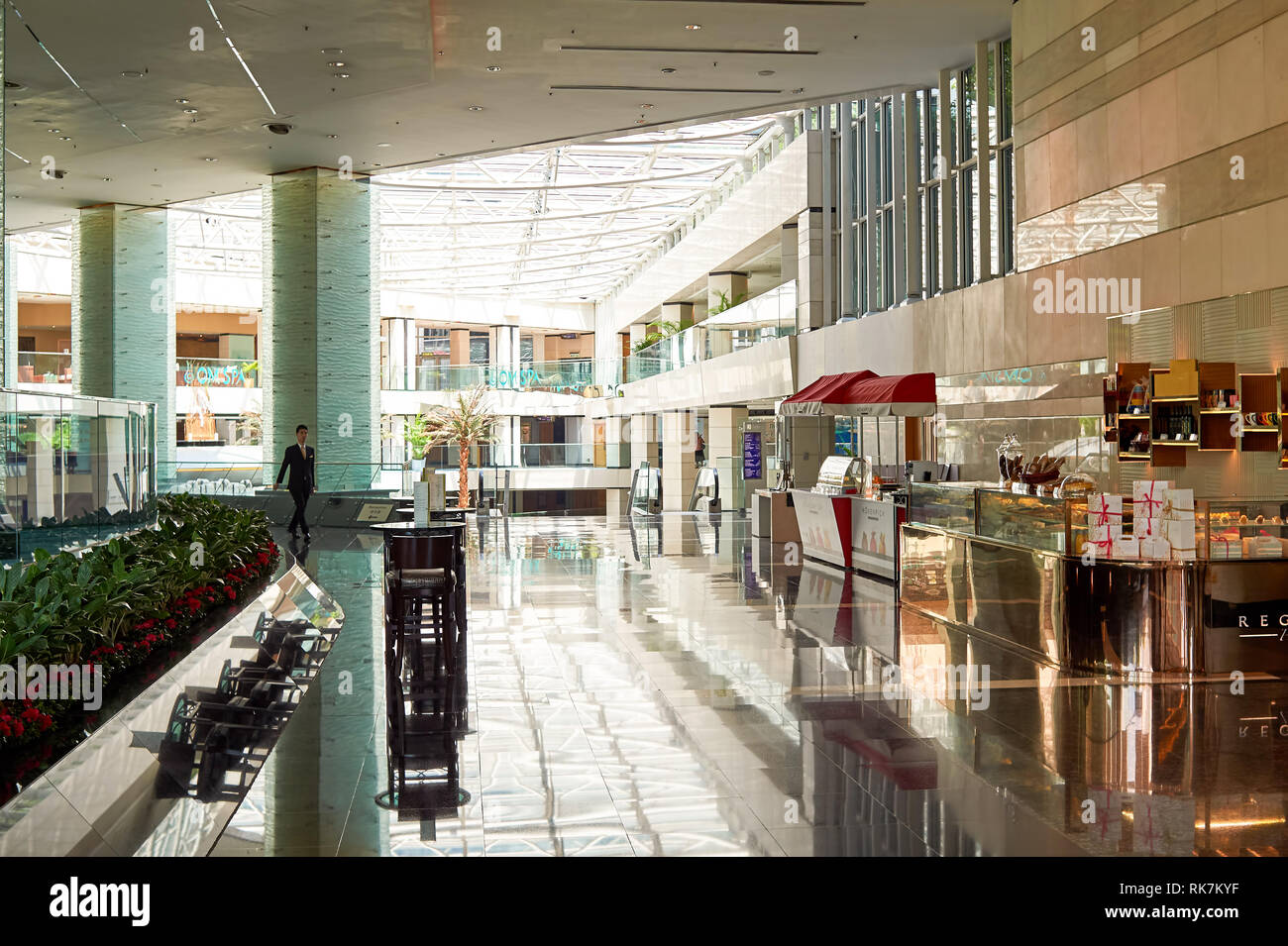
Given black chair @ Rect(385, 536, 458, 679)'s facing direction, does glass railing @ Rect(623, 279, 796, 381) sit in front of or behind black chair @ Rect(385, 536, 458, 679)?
in front

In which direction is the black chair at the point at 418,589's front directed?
away from the camera

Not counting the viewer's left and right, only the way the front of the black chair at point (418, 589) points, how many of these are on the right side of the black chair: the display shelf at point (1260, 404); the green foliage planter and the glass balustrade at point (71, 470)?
1

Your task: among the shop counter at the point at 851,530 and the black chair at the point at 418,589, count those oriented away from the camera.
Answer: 1

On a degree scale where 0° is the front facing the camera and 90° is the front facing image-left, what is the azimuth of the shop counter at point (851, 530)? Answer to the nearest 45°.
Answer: approximately 45°

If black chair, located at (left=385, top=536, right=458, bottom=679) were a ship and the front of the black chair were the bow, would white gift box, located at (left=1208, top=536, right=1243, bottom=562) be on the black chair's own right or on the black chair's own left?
on the black chair's own right
